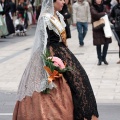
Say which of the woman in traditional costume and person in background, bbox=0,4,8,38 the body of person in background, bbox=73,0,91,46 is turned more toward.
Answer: the woman in traditional costume

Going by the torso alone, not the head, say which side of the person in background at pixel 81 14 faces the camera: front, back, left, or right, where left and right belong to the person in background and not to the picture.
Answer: front

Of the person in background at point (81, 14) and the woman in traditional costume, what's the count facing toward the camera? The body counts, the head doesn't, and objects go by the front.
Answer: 1

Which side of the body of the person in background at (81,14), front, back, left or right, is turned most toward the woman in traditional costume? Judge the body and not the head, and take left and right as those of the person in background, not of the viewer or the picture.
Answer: front

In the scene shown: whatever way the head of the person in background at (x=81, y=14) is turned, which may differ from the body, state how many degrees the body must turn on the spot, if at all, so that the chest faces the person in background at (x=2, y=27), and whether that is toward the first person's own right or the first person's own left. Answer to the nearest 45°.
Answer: approximately 135° to the first person's own right

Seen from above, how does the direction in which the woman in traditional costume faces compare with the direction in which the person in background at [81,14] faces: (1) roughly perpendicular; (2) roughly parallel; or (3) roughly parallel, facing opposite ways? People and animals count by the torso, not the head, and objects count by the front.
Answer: roughly perpendicular
